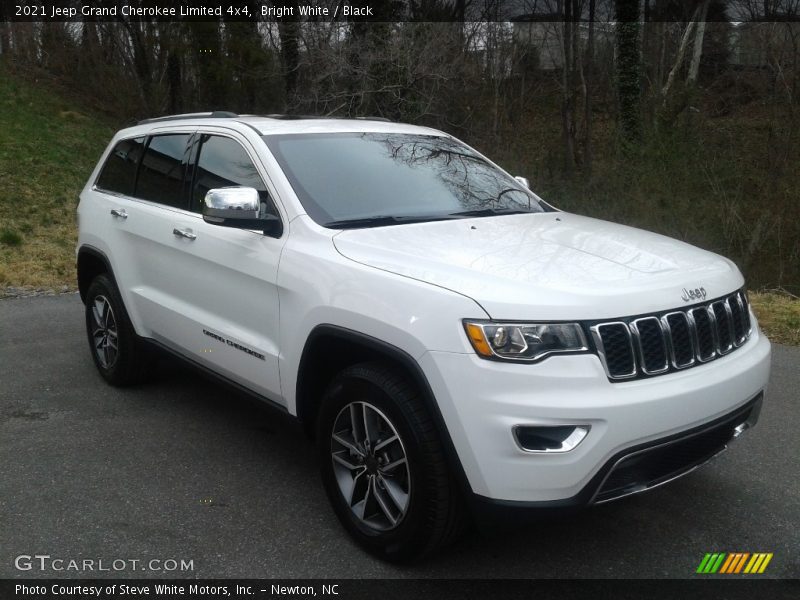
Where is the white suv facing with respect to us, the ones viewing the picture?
facing the viewer and to the right of the viewer
